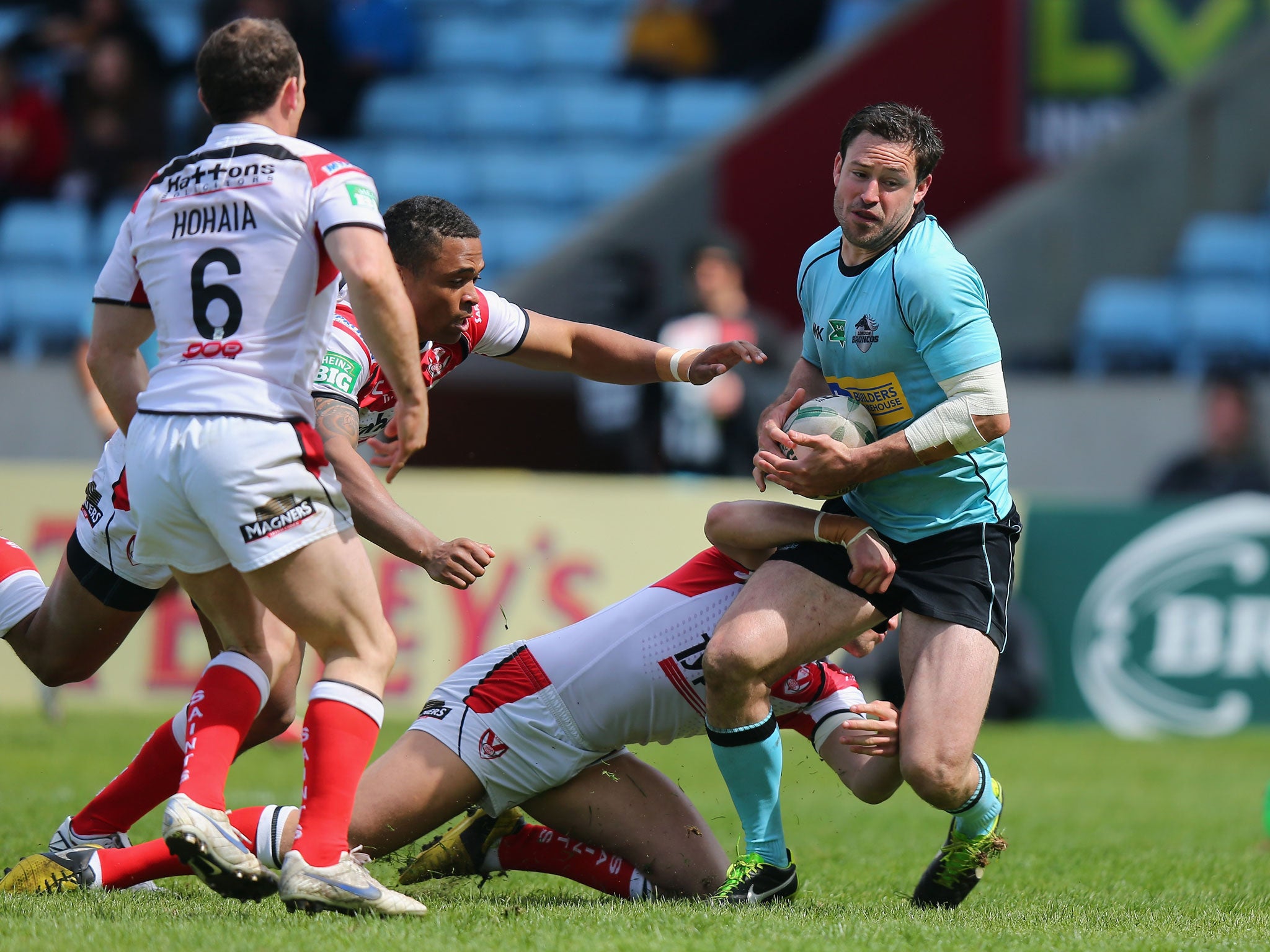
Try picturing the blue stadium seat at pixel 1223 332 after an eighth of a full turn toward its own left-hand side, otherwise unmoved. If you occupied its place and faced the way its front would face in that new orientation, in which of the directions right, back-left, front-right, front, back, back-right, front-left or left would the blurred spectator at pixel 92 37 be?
back-right

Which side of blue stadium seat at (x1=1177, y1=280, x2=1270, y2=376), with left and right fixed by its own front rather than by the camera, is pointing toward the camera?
front

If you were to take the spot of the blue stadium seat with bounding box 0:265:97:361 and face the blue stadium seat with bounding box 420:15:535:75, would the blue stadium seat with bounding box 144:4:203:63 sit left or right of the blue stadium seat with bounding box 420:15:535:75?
left

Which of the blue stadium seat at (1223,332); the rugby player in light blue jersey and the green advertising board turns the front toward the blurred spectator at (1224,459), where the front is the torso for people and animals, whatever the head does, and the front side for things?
the blue stadium seat

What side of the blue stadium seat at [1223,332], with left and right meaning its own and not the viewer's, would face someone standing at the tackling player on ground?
front

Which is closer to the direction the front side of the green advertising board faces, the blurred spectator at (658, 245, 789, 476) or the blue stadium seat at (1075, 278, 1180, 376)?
the blurred spectator

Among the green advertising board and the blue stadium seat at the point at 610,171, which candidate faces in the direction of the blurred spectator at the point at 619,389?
the blue stadium seat

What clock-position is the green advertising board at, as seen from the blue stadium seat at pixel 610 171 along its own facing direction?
The green advertising board is roughly at 11 o'clock from the blue stadium seat.

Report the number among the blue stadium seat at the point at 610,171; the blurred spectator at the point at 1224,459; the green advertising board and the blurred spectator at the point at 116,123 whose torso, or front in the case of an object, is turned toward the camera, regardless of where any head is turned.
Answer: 4

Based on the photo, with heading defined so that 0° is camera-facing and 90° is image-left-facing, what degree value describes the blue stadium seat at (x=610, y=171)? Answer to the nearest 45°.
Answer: approximately 0°

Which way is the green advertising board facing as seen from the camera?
toward the camera

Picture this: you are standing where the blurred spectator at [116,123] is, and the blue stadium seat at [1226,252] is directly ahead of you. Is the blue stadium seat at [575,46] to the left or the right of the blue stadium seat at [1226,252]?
left

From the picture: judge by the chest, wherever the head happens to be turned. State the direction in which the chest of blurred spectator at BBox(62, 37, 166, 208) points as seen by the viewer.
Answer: toward the camera
